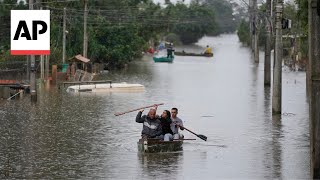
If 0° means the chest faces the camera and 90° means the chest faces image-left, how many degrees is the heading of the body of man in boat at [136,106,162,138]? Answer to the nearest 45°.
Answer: approximately 0°

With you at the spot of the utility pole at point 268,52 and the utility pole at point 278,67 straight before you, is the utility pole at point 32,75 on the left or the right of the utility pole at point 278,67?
right

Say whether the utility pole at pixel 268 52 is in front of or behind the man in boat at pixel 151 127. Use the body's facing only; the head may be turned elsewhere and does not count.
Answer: behind

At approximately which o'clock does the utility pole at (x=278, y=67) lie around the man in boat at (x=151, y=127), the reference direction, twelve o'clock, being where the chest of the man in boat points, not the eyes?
The utility pole is roughly at 7 o'clock from the man in boat.

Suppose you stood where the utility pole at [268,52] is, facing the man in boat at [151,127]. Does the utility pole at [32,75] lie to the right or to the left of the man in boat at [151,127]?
right
